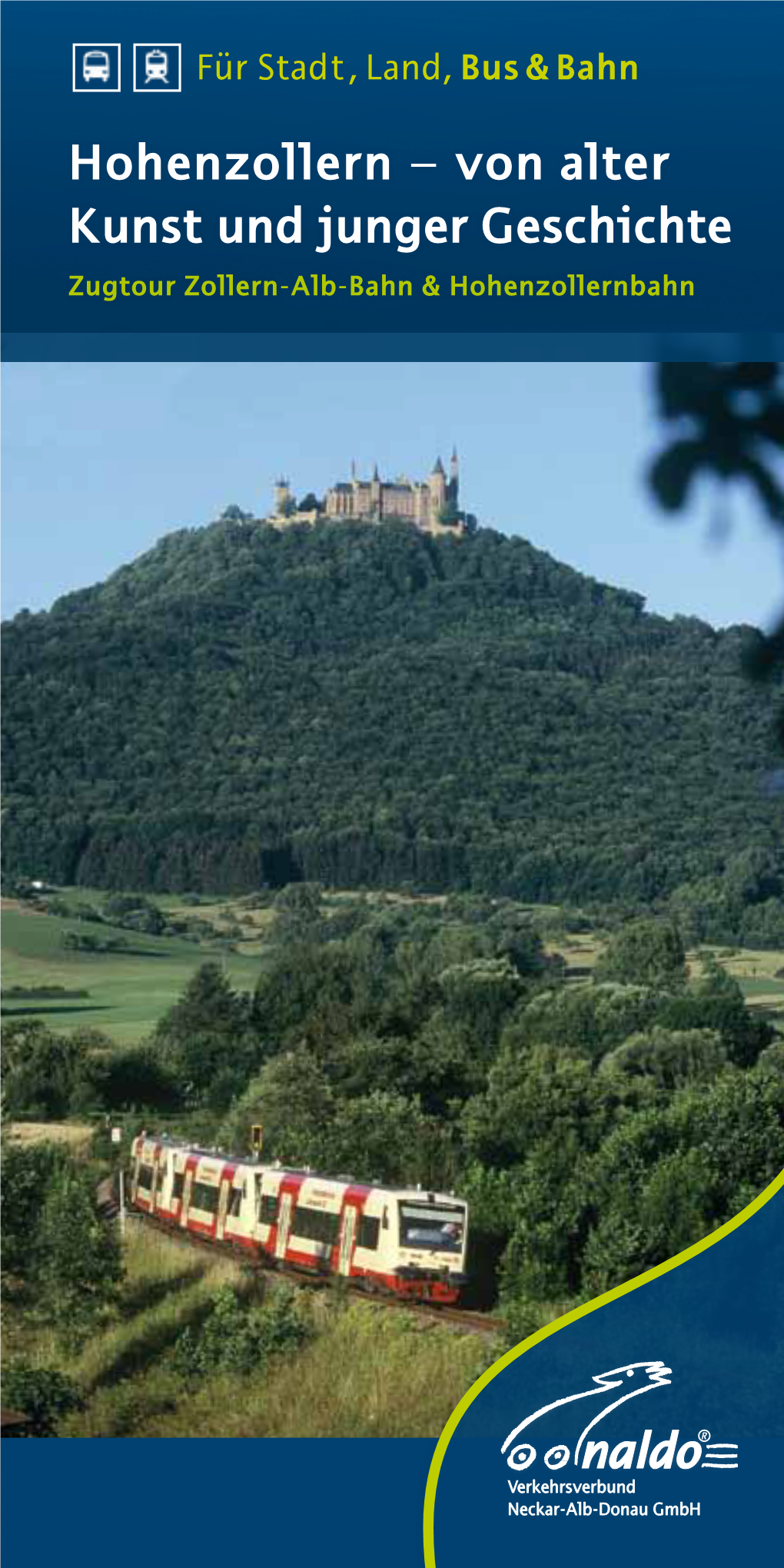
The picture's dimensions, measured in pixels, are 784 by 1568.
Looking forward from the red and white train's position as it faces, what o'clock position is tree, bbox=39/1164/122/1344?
The tree is roughly at 4 o'clock from the red and white train.

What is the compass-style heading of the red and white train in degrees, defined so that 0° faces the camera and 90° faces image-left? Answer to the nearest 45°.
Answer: approximately 315°

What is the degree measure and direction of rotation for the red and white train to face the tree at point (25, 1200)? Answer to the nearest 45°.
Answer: approximately 135° to its right
